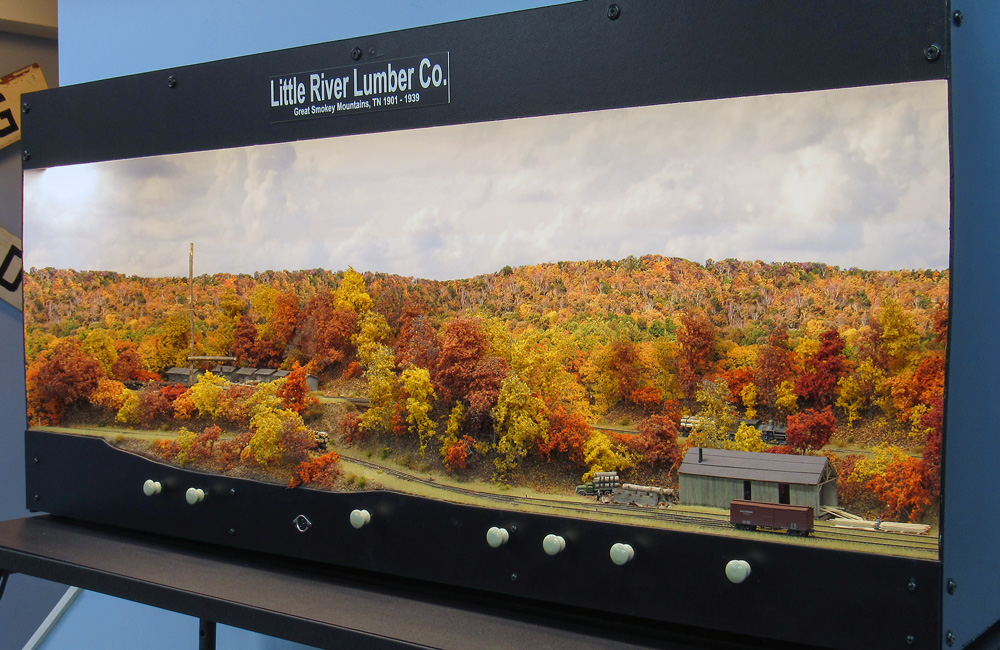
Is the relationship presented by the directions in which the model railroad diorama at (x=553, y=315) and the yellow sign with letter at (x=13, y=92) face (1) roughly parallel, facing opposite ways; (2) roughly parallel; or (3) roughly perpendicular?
roughly perpendicular

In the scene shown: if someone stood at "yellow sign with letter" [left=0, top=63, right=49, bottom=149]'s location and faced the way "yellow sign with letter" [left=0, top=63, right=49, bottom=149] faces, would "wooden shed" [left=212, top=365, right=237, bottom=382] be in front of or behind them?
in front

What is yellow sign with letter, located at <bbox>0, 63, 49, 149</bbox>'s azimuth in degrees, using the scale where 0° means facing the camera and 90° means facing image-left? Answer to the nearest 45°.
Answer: approximately 0°

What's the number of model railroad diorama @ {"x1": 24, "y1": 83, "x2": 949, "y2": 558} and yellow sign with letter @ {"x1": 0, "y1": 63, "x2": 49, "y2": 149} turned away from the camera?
0

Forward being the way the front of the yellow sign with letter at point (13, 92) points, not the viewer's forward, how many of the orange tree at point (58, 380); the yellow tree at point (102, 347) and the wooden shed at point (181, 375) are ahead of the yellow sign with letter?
3

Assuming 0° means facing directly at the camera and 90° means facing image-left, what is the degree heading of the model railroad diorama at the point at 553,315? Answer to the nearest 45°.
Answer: approximately 45°

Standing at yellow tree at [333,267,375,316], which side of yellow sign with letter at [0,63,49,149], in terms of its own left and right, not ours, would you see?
front

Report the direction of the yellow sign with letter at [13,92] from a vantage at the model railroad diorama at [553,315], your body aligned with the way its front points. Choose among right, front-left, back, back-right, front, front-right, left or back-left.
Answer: right

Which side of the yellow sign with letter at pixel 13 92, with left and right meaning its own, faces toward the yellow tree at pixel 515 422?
front

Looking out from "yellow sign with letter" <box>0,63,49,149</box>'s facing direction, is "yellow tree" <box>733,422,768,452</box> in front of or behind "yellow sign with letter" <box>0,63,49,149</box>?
in front
